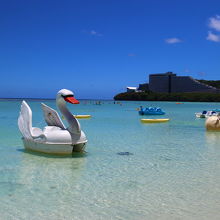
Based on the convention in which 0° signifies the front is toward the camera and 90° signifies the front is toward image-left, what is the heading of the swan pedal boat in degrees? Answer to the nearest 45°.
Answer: approximately 315°
